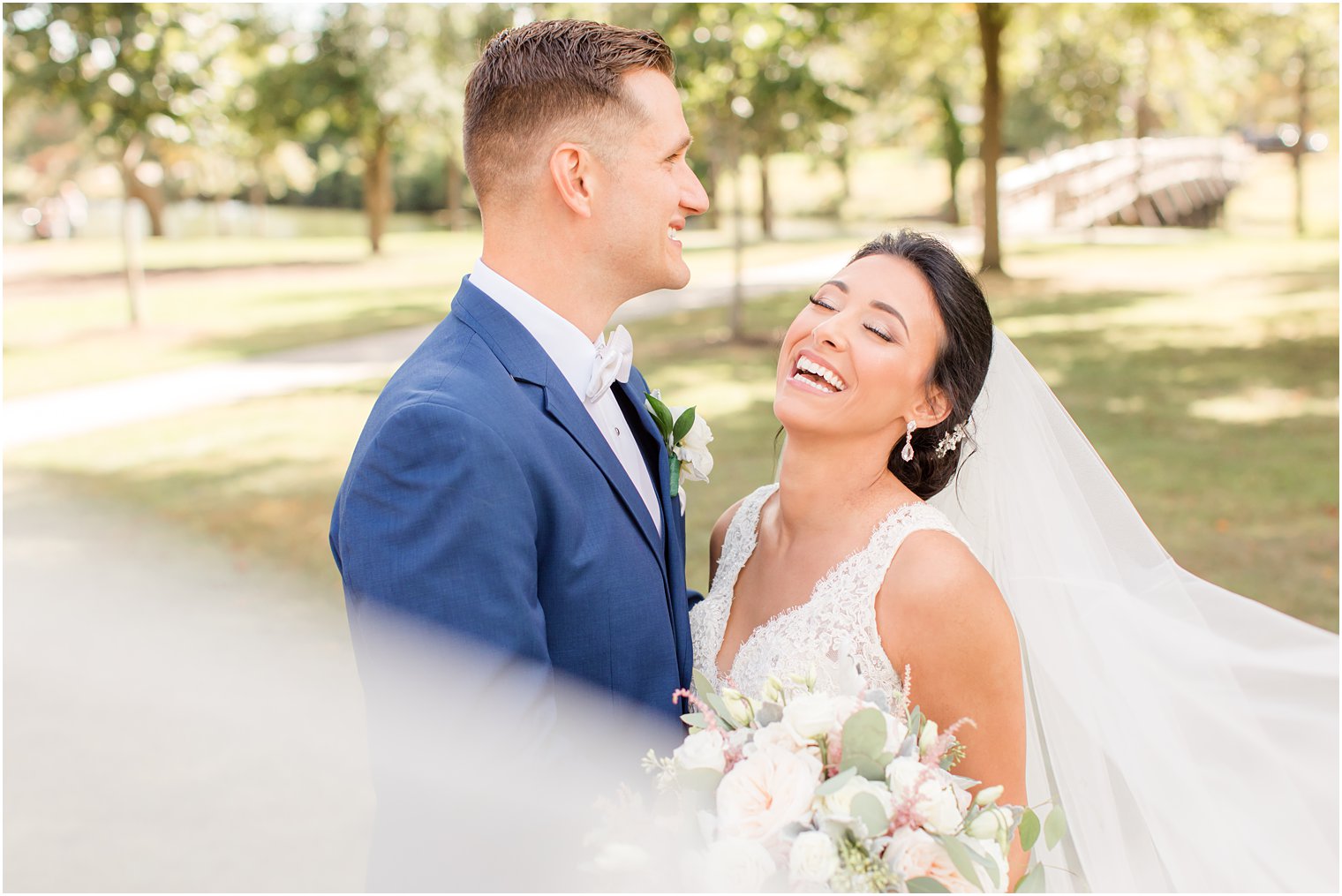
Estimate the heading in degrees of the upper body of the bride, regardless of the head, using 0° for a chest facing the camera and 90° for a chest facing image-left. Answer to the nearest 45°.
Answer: approximately 45°

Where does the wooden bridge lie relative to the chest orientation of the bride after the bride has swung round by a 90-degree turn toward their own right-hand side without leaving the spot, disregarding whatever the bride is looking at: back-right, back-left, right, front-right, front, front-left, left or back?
front-right

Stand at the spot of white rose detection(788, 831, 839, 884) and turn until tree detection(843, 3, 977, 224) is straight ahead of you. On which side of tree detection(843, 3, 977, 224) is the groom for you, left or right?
left

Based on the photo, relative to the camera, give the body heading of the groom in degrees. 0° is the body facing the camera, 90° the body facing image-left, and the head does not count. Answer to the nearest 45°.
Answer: approximately 270°

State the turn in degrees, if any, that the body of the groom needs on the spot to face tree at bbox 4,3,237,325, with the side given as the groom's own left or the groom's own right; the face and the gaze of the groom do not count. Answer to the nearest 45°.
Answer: approximately 90° to the groom's own left

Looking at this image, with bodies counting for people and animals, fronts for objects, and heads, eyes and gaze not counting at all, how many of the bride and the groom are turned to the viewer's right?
1

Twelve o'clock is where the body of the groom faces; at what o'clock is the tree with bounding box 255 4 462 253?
The tree is roughly at 9 o'clock from the groom.

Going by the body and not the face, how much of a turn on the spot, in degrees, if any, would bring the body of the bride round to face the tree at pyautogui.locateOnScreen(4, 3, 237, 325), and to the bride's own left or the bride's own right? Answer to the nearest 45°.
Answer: approximately 90° to the bride's own right

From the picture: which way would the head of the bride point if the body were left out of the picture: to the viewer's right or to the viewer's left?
to the viewer's left

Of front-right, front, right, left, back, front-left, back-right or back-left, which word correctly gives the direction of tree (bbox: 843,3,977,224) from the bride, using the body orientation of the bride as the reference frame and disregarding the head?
back-right

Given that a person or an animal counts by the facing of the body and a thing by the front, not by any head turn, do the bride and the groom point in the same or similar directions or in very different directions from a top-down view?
very different directions

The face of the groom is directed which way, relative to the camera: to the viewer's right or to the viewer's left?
to the viewer's right
